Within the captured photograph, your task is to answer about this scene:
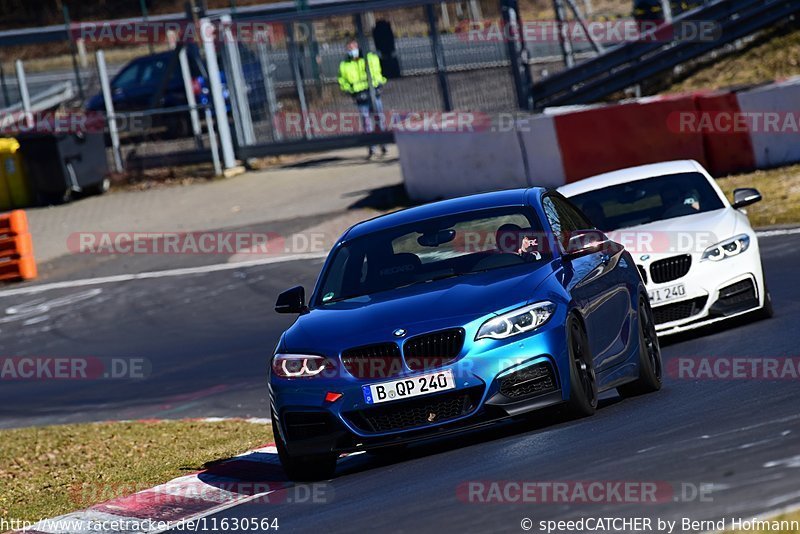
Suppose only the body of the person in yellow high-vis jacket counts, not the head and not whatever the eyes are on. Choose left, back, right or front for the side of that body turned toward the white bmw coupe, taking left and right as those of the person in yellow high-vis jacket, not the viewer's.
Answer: front

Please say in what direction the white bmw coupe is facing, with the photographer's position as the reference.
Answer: facing the viewer

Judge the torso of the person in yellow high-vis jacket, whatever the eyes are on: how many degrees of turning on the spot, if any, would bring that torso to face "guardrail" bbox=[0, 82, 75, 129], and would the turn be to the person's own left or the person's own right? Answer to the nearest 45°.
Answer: approximately 135° to the person's own right

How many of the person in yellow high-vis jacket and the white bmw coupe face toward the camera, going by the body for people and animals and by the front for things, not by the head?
2

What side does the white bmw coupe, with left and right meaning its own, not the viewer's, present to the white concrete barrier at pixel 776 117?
back

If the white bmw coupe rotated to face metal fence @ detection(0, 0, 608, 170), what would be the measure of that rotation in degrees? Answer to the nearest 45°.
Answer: approximately 180°

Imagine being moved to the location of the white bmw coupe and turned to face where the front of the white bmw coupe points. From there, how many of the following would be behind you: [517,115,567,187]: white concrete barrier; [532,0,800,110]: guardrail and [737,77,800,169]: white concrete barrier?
3

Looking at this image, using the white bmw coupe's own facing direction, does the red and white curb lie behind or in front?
in front

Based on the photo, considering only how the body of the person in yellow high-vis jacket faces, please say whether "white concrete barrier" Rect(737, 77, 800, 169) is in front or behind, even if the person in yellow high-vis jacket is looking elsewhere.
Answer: in front

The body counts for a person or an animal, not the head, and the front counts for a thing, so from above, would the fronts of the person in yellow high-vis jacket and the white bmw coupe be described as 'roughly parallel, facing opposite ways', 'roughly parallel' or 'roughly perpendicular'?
roughly parallel

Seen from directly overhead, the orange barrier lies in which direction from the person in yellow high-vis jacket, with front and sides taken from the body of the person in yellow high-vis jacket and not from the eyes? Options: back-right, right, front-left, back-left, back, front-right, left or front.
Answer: front-right

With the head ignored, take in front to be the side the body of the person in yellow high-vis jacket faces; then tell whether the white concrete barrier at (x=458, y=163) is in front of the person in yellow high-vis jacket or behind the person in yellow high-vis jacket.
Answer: in front

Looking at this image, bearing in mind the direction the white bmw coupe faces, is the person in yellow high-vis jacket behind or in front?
behind

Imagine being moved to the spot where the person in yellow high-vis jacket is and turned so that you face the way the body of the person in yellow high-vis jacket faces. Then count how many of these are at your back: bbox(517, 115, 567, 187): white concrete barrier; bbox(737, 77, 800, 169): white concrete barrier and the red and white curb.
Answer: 0

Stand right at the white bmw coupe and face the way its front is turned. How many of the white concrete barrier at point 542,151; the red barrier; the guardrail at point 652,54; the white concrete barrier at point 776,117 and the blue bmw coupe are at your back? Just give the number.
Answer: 4

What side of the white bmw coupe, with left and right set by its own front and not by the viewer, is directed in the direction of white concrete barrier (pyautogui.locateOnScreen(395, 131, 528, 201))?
back

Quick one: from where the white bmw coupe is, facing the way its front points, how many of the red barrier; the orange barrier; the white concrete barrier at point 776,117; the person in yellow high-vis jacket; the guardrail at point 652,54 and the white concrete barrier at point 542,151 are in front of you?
0
